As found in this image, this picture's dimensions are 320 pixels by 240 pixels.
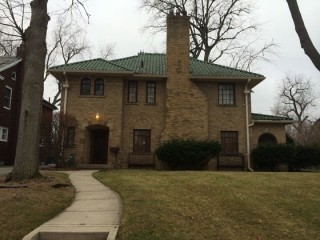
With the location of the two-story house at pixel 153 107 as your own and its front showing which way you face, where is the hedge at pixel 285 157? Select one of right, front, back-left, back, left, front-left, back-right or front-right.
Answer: left

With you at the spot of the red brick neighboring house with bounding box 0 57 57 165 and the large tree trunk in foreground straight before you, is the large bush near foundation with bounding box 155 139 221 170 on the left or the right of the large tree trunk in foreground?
left

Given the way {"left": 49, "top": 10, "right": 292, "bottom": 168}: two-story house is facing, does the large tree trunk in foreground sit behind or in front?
in front

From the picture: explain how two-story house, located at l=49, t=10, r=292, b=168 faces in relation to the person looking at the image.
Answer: facing the viewer

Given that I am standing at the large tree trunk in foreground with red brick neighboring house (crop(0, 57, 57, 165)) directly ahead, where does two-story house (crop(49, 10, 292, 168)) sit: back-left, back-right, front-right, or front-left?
front-right

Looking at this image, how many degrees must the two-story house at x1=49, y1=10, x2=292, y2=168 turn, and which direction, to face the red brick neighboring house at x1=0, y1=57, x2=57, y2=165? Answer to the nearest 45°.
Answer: approximately 90° to its right
